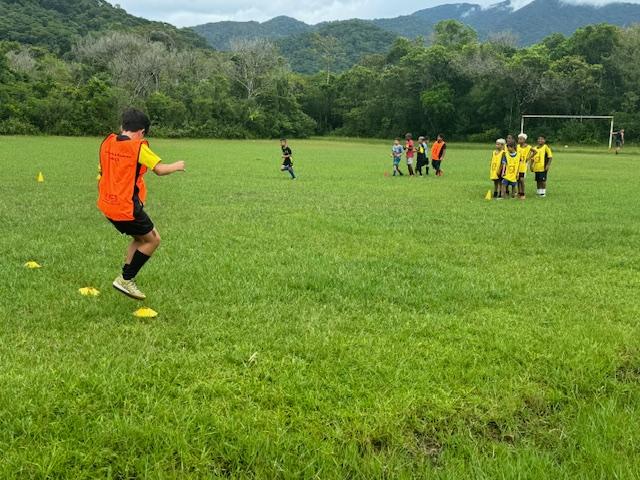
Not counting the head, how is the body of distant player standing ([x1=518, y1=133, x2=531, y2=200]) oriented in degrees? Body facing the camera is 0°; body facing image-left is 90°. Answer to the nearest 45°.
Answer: approximately 45°

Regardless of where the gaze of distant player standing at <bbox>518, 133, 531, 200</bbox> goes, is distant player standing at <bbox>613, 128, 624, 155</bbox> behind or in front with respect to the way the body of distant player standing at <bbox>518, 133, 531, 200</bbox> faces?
behind

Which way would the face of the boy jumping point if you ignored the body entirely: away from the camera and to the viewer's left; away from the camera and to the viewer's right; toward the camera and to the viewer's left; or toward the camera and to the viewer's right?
away from the camera and to the viewer's right

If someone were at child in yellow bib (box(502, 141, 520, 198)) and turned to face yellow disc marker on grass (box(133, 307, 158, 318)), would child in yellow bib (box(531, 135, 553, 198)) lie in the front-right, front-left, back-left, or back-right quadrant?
back-left
